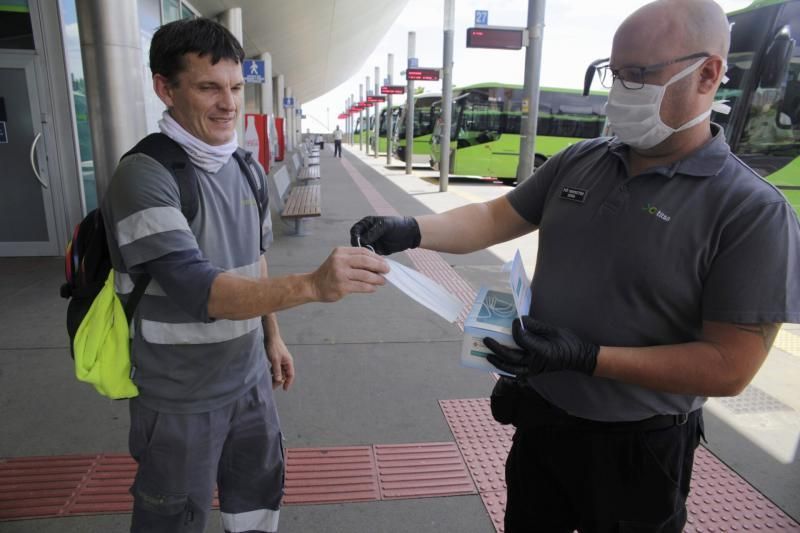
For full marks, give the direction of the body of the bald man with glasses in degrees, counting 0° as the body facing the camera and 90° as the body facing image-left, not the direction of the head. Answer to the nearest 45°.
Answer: approximately 45°

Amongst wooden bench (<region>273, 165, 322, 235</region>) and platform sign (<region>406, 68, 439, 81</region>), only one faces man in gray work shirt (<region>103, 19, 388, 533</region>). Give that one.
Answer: the platform sign

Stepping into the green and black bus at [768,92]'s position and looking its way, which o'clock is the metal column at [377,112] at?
The metal column is roughly at 3 o'clock from the green and black bus.

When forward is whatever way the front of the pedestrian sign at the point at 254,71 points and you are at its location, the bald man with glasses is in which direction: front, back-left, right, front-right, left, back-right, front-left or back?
front

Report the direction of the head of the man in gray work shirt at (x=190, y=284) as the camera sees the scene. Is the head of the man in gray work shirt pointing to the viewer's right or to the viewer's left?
to the viewer's right

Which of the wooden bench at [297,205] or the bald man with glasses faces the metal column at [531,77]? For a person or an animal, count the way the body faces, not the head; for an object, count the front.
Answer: the wooden bench

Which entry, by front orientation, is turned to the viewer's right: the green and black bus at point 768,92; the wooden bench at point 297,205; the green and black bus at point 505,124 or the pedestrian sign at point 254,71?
the wooden bench

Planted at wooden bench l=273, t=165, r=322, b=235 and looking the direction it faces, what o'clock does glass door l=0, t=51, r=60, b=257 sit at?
The glass door is roughly at 5 o'clock from the wooden bench.

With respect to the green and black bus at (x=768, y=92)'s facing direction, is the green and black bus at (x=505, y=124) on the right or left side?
on its right

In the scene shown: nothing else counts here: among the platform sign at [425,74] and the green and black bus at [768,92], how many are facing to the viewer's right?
0

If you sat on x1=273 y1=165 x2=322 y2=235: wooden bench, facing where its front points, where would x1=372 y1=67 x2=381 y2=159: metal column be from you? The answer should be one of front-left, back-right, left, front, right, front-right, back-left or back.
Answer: left

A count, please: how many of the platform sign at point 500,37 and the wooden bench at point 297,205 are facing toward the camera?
1

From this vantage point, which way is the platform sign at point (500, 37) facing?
toward the camera

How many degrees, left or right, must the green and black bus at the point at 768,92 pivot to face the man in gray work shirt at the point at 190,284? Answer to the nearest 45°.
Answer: approximately 45° to its left

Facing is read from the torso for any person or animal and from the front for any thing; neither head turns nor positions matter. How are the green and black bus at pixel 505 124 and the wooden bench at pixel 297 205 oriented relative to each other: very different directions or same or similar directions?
very different directions

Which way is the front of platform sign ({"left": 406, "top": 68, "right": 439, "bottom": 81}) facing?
toward the camera

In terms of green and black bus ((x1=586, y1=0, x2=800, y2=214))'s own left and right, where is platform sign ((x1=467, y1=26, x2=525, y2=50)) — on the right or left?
on its right

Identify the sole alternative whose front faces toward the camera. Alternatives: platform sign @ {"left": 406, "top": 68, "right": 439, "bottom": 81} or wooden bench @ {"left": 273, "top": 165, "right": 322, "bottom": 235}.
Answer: the platform sign

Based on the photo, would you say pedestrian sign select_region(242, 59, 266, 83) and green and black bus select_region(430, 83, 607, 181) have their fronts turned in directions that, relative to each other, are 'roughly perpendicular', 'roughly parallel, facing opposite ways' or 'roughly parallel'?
roughly perpendicular

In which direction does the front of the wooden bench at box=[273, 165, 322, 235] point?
to the viewer's right

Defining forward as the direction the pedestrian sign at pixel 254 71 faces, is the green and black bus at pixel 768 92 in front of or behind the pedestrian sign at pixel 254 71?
in front

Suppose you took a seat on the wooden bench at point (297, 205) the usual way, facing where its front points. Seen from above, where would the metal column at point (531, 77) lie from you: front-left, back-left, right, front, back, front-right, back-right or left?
front

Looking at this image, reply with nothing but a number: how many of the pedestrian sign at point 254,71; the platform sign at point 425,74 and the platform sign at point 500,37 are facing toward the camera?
3
